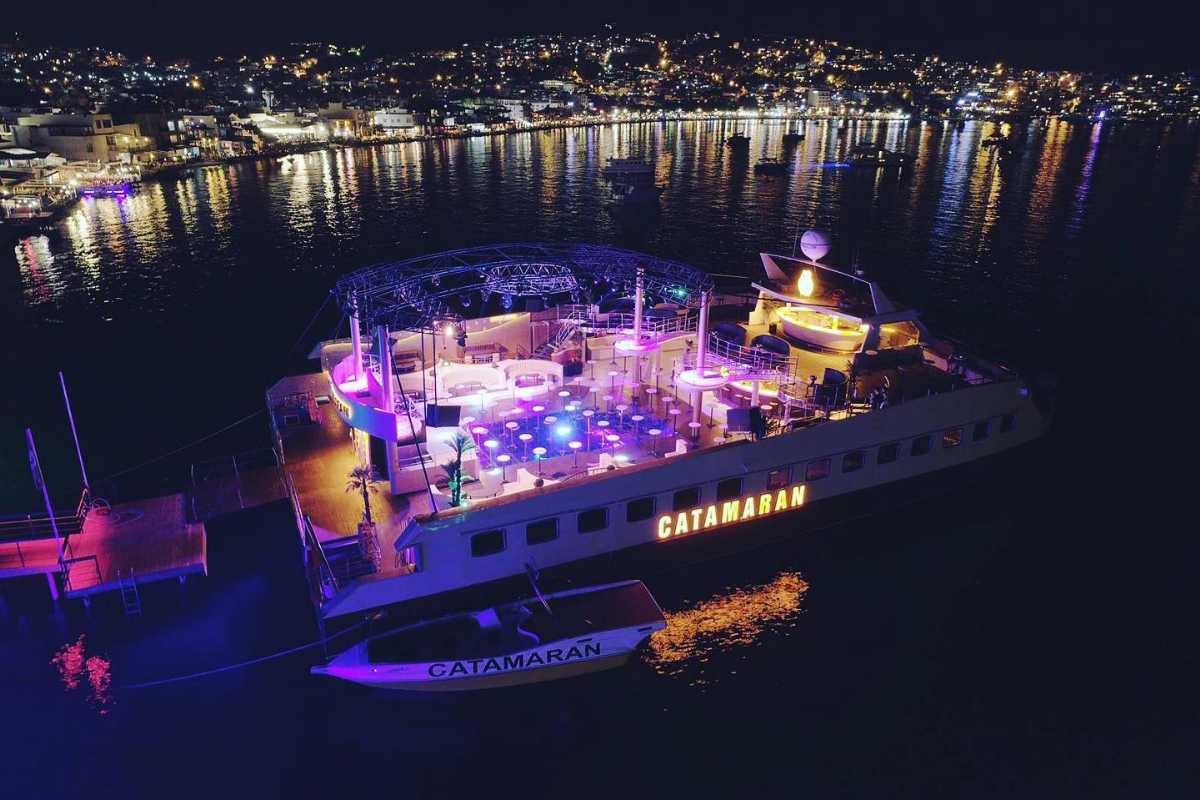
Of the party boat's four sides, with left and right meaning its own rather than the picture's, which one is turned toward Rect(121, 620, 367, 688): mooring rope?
back

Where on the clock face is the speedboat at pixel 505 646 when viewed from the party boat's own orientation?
The speedboat is roughly at 5 o'clock from the party boat.

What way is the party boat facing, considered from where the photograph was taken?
facing away from the viewer and to the right of the viewer

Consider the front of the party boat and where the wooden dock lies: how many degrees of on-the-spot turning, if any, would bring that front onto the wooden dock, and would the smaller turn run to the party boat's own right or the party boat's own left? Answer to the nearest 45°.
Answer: approximately 135° to the party boat's own left
